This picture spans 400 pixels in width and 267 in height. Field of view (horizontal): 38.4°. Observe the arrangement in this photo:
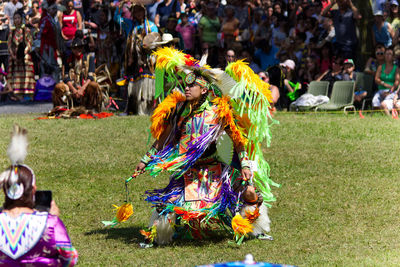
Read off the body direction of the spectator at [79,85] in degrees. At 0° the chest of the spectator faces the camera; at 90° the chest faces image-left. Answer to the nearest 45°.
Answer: approximately 0°

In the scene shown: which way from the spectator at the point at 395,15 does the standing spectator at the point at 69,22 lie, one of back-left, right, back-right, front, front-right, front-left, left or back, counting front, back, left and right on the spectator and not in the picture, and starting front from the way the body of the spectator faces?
right

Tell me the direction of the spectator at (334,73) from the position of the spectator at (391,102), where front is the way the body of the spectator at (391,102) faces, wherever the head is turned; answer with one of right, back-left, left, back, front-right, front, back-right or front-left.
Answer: right

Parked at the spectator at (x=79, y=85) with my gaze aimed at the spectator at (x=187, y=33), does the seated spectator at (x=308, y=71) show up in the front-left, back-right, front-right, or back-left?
front-right

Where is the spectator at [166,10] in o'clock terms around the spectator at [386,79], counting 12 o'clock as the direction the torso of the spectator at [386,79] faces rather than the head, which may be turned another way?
the spectator at [166,10] is roughly at 4 o'clock from the spectator at [386,79].

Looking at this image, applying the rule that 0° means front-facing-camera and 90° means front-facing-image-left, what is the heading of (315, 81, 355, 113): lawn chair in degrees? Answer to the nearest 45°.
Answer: approximately 45°

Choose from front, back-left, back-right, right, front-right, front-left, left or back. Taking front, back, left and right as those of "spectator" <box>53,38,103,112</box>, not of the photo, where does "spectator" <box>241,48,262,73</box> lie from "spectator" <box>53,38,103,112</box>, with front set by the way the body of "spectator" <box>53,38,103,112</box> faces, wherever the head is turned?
left

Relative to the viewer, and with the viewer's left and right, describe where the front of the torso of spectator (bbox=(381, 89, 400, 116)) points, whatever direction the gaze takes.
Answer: facing the viewer and to the left of the viewer

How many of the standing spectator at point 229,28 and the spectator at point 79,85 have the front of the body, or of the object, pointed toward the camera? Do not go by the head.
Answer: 2

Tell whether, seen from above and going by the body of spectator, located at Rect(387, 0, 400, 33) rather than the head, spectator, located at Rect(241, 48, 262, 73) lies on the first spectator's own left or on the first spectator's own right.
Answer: on the first spectator's own right

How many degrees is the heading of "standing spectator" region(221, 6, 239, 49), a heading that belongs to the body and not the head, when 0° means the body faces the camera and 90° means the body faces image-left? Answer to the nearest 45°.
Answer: approximately 0°

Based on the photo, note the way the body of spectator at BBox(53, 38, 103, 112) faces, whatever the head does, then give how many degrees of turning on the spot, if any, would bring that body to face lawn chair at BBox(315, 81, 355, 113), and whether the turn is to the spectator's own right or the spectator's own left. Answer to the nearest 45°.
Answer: approximately 90° to the spectator's own left
